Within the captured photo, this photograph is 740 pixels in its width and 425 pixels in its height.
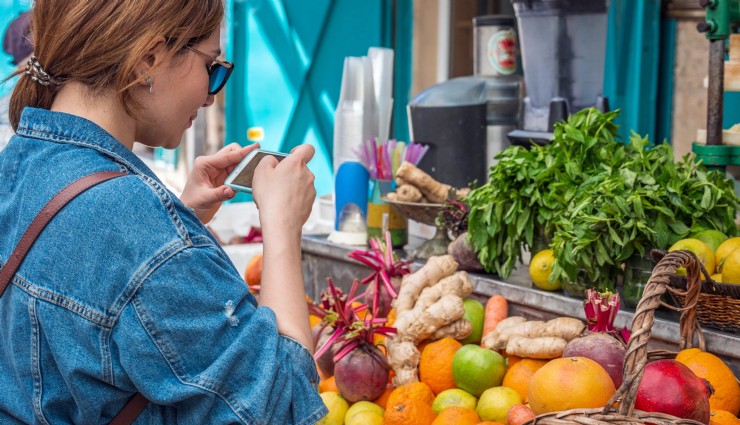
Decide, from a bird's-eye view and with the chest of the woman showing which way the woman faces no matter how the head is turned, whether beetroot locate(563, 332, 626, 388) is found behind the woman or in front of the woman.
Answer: in front

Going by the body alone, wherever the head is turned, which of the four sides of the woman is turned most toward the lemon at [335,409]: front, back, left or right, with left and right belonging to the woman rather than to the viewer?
front

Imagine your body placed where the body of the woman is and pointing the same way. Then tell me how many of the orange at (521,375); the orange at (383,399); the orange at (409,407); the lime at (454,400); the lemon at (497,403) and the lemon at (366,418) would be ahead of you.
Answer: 6

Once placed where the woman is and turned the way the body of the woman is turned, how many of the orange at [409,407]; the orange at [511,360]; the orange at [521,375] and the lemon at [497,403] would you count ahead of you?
4

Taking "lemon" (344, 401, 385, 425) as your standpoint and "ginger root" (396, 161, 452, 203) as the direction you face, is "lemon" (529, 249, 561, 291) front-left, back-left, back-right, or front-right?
front-right

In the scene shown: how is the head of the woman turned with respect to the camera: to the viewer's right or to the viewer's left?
to the viewer's right

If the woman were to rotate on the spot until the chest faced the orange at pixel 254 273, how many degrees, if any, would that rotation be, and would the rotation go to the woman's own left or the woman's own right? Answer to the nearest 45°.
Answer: approximately 45° to the woman's own left

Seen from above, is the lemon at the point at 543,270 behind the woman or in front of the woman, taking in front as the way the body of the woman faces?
in front

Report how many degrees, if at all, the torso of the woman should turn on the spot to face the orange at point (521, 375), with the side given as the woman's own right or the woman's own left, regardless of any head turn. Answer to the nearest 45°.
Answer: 0° — they already face it

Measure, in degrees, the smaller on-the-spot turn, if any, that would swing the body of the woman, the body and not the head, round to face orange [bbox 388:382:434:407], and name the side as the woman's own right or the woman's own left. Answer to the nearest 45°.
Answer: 0° — they already face it

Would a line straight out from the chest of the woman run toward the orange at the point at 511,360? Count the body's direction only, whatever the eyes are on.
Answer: yes

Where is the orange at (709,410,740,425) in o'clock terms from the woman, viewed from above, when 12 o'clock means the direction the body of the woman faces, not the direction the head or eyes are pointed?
The orange is roughly at 1 o'clock from the woman.

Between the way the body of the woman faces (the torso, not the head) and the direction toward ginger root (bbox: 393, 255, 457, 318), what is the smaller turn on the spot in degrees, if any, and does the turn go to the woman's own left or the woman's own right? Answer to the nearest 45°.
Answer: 0° — they already face it

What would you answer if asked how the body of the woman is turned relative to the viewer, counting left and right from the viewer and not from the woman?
facing away from the viewer and to the right of the viewer

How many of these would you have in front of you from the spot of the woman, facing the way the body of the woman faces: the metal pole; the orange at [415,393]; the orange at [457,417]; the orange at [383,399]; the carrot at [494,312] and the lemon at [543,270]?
6
